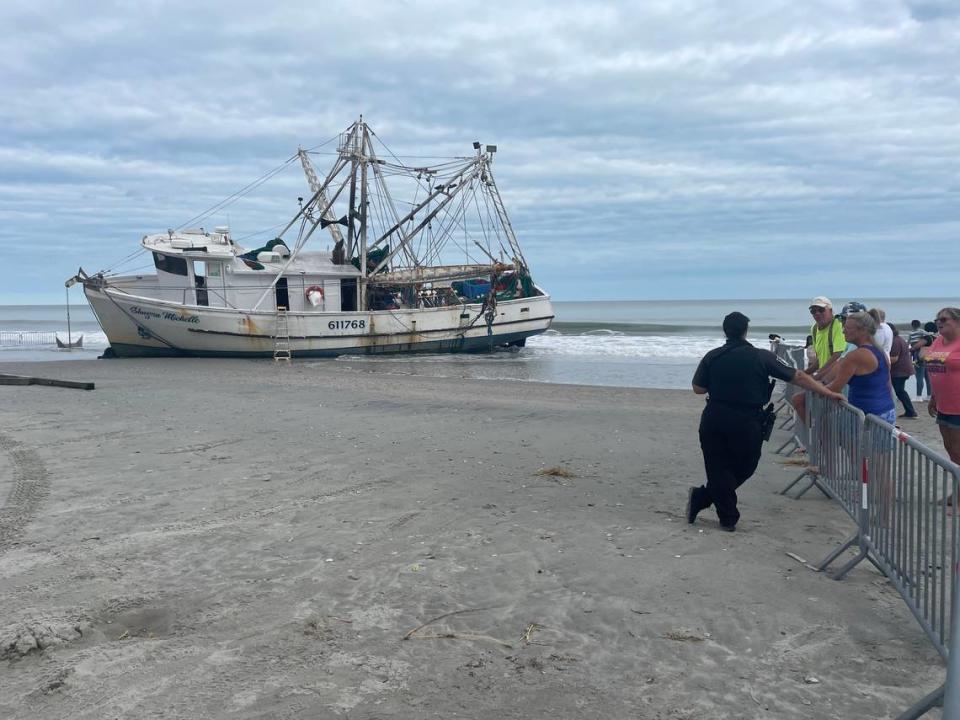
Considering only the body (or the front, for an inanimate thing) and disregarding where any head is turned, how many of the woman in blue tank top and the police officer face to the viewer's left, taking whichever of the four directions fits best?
1

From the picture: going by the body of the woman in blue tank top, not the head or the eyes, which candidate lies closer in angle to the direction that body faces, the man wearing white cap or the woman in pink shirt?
the man wearing white cap

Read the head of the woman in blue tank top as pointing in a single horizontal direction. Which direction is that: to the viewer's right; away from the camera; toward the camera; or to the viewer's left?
to the viewer's left

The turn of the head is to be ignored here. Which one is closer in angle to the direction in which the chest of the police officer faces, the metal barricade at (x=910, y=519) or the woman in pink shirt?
the woman in pink shirt

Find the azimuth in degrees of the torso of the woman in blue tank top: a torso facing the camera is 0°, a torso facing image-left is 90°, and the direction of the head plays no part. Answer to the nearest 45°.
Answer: approximately 90°

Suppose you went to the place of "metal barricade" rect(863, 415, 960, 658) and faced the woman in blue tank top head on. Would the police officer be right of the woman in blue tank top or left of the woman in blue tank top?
left

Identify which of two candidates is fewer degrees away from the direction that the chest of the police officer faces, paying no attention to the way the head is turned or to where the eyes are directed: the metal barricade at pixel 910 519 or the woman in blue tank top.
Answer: the woman in blue tank top

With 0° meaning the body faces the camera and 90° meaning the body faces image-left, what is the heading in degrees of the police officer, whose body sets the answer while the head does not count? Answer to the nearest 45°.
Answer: approximately 180°

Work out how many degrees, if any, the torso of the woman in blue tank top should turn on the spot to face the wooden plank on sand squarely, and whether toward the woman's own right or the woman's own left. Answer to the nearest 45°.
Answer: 0° — they already face it

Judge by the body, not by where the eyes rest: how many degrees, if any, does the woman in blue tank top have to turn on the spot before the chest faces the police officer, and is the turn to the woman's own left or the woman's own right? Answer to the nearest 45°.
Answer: approximately 45° to the woman's own left

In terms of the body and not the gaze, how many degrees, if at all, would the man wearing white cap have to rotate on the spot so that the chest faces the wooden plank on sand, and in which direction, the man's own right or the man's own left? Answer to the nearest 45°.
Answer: approximately 45° to the man's own right

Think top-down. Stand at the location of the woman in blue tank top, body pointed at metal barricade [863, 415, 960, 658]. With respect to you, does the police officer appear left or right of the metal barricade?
right
